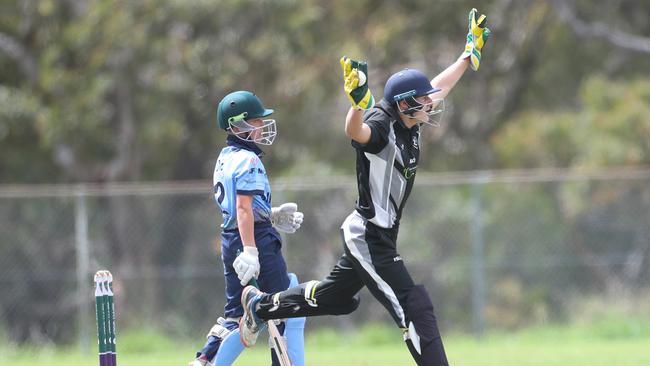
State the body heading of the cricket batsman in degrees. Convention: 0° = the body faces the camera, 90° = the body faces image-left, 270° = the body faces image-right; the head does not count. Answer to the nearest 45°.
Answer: approximately 270°

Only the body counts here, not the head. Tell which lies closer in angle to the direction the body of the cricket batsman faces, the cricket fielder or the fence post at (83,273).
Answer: the cricket fielder

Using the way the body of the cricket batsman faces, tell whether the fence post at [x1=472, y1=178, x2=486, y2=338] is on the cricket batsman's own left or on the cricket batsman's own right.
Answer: on the cricket batsman's own left

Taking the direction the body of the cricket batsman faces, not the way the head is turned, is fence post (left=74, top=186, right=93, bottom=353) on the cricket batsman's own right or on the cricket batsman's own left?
on the cricket batsman's own left
